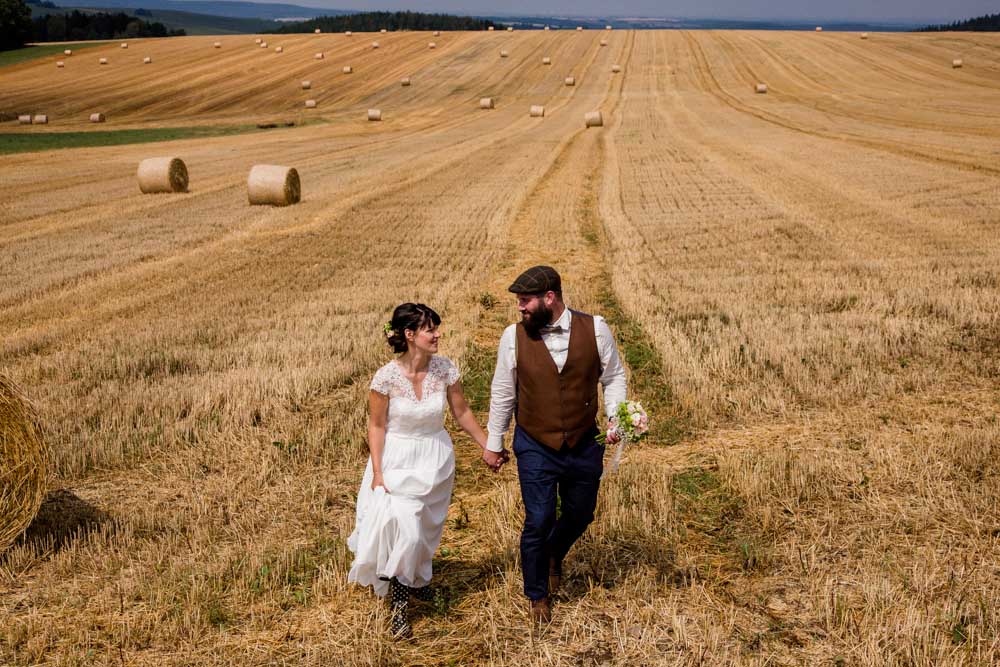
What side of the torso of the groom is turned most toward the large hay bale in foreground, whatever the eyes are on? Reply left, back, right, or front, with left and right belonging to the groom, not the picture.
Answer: right

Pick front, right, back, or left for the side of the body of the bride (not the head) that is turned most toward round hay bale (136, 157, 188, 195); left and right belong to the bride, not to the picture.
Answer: back

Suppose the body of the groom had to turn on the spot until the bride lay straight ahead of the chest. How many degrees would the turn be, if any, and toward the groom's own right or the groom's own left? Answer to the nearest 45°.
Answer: approximately 90° to the groom's own right

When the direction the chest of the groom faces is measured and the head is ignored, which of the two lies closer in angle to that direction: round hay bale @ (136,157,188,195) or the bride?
the bride

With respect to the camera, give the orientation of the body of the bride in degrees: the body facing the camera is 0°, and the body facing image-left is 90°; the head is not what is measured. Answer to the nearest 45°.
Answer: approximately 0°

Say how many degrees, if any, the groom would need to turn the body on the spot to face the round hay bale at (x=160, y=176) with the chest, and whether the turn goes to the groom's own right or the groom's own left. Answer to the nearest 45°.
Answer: approximately 135° to the groom's own right

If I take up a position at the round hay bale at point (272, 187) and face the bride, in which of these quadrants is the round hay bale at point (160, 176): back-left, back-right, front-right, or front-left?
back-right

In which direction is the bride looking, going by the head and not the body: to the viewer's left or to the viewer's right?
to the viewer's right

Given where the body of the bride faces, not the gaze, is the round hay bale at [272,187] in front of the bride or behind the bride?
behind

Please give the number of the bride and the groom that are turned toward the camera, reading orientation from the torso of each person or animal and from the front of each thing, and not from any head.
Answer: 2

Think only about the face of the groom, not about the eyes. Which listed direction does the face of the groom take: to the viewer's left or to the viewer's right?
to the viewer's left
